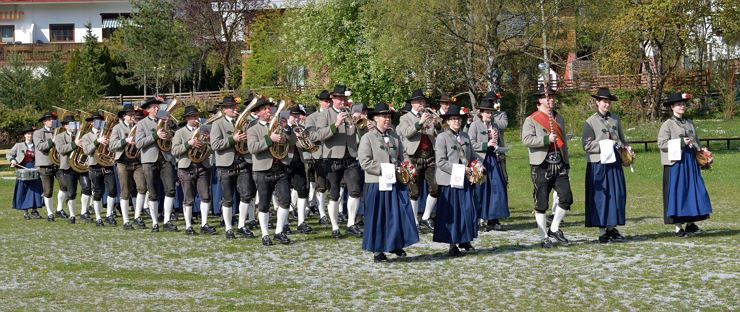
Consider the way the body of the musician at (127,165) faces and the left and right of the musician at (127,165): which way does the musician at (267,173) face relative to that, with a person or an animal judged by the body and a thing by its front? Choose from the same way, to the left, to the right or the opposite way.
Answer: the same way

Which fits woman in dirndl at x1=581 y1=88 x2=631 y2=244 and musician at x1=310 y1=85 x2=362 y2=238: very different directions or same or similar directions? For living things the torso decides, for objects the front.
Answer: same or similar directions

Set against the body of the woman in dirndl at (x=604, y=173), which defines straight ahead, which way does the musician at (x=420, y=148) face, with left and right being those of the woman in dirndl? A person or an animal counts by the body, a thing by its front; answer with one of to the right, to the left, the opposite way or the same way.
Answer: the same way

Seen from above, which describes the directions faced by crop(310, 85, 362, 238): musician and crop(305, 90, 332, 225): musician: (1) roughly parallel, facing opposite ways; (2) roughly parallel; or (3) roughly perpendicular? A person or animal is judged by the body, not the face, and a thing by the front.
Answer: roughly parallel

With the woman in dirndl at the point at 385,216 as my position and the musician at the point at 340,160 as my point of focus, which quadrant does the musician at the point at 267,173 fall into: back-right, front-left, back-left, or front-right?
front-left

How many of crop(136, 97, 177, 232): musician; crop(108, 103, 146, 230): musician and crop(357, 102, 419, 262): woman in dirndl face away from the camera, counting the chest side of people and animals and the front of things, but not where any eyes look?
0

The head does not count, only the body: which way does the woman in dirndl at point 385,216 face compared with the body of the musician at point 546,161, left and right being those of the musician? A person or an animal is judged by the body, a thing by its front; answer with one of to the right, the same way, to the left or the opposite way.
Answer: the same way
